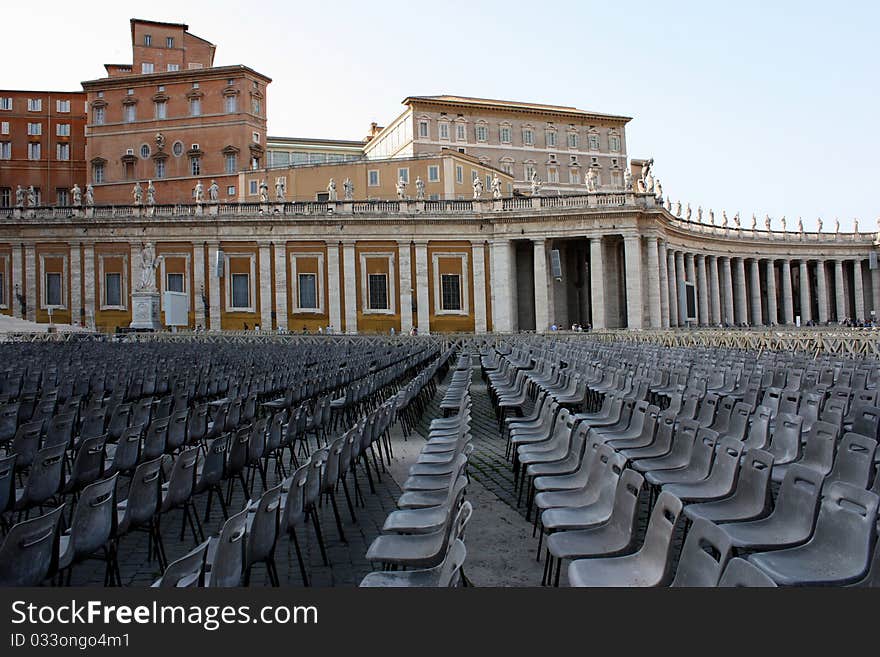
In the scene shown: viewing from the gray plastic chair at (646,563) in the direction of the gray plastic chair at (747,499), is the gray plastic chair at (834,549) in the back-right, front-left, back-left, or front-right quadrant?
front-right

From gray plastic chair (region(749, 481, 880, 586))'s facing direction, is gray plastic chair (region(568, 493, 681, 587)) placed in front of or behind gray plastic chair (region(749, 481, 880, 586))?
in front

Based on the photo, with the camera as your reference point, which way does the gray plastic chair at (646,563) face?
facing to the left of the viewer

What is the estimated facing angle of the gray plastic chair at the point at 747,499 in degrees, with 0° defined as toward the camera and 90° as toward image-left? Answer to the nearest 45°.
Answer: approximately 45°

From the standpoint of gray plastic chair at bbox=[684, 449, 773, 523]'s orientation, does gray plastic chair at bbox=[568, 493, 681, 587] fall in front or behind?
in front

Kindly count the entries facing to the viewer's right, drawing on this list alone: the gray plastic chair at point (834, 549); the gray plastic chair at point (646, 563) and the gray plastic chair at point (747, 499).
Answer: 0

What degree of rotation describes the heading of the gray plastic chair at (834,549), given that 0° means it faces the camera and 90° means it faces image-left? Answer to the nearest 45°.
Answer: approximately 45°
